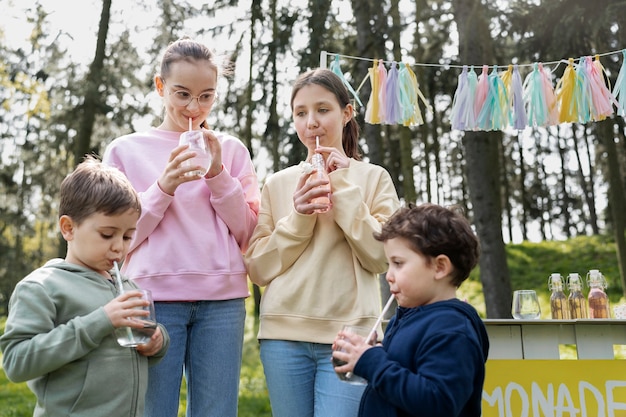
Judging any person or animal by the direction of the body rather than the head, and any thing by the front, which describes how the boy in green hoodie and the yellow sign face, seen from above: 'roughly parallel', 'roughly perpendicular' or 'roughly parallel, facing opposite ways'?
roughly perpendicular

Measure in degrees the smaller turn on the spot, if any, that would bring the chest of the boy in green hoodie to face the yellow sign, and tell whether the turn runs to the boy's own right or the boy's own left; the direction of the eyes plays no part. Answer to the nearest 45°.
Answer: approximately 45° to the boy's own left

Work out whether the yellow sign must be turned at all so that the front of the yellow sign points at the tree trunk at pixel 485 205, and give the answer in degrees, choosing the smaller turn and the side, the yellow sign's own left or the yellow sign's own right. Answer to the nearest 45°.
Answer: approximately 180°

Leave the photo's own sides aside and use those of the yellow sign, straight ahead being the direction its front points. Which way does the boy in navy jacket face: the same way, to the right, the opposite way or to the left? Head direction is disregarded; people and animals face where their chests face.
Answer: to the right

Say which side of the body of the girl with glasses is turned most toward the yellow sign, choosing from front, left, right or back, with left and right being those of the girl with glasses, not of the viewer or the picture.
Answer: left

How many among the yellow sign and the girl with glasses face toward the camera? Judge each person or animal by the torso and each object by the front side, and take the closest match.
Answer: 2

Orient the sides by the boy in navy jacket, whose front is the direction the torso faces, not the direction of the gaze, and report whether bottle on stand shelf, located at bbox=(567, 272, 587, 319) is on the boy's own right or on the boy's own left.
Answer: on the boy's own right

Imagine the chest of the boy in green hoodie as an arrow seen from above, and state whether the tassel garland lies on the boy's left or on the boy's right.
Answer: on the boy's left

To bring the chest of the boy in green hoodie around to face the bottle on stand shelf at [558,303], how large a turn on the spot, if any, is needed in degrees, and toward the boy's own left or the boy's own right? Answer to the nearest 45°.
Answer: approximately 45° to the boy's own left

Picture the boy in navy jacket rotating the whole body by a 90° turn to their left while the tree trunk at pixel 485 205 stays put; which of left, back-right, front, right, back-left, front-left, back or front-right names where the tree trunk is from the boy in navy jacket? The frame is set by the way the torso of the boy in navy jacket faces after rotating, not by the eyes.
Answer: back

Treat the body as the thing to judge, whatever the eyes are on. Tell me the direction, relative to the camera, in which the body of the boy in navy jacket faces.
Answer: to the viewer's left
